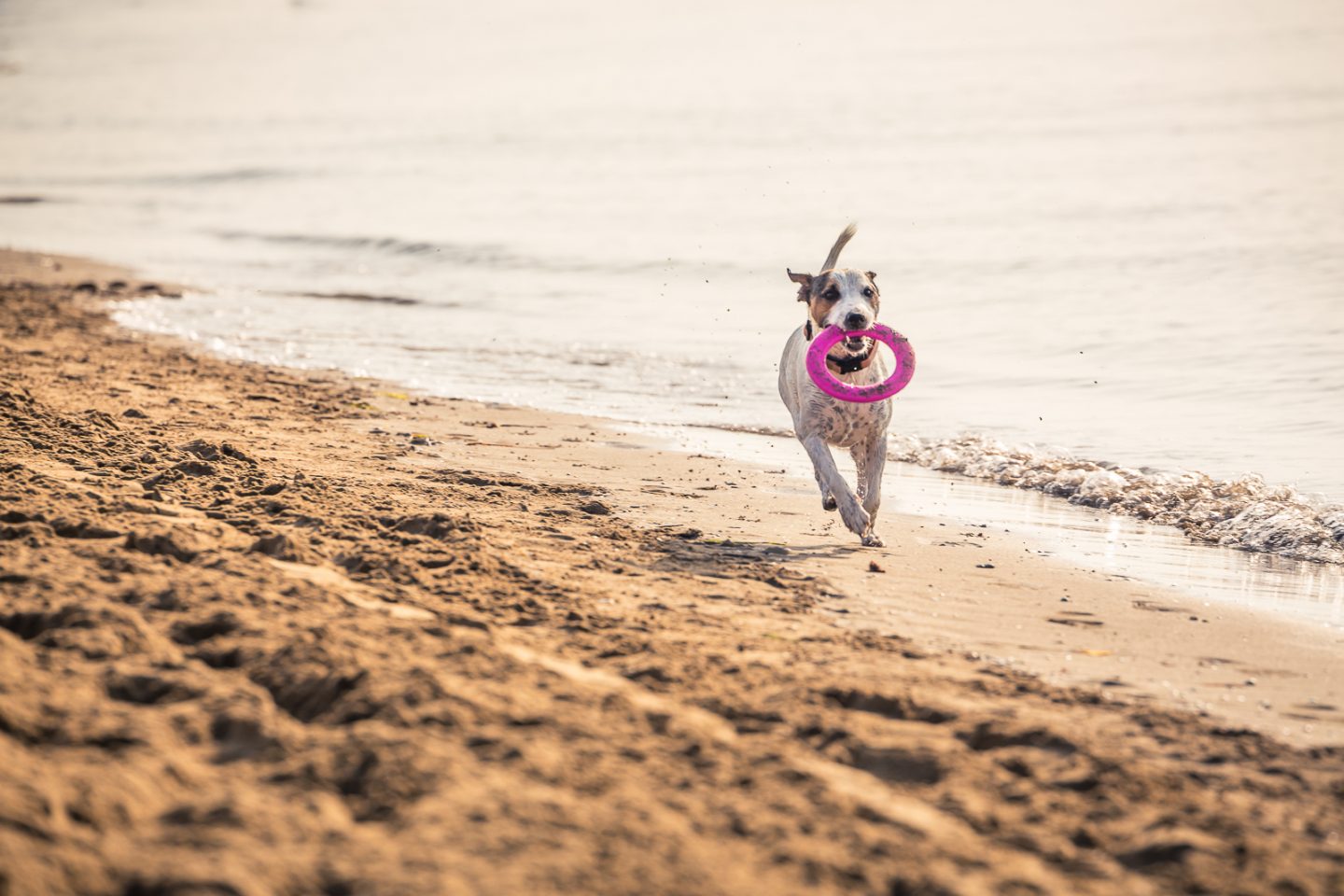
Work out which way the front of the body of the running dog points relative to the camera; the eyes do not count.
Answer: toward the camera
